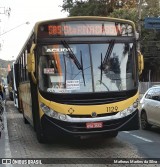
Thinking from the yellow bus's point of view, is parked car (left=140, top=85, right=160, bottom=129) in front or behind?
in front

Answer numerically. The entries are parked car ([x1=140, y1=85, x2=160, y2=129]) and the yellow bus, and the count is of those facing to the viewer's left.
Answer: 0

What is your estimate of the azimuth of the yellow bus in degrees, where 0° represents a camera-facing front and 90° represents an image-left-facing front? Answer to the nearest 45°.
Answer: approximately 0°

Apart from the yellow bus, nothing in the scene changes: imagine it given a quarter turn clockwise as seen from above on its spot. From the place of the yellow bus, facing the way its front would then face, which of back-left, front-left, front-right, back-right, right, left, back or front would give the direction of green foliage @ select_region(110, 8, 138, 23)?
right

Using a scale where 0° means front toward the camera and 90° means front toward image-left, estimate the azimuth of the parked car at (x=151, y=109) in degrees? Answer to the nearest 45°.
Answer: approximately 315°

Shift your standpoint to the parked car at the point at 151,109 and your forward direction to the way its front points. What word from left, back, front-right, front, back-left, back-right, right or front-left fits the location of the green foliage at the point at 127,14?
back-left

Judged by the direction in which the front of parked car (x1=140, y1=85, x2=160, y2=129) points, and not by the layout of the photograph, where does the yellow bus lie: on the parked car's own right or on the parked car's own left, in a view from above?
on the parked car's own right
